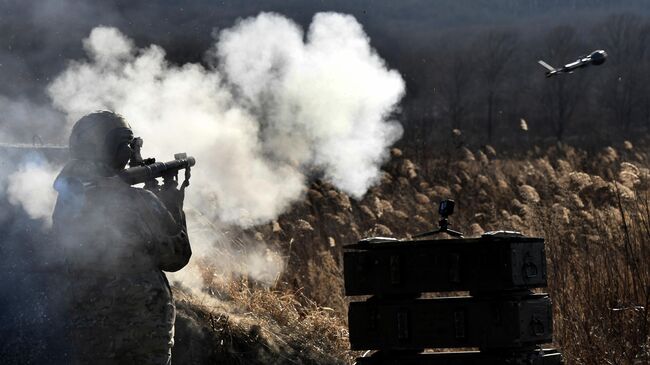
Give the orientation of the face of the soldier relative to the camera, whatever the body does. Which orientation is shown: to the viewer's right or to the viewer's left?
to the viewer's right

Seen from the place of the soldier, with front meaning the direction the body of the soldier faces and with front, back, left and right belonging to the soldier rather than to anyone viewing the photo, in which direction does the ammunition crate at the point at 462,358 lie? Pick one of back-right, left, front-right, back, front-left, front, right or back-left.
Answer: front-right

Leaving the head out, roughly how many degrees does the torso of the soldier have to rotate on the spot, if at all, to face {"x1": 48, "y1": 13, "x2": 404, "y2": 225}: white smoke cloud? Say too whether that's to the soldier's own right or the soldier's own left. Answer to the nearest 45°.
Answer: approximately 45° to the soldier's own left

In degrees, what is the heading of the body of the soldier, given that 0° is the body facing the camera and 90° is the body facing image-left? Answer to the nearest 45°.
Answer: approximately 225°

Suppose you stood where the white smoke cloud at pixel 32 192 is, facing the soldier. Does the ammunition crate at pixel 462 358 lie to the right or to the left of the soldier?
left

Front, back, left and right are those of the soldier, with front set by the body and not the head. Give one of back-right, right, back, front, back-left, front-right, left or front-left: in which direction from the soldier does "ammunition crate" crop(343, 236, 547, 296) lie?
front-right
